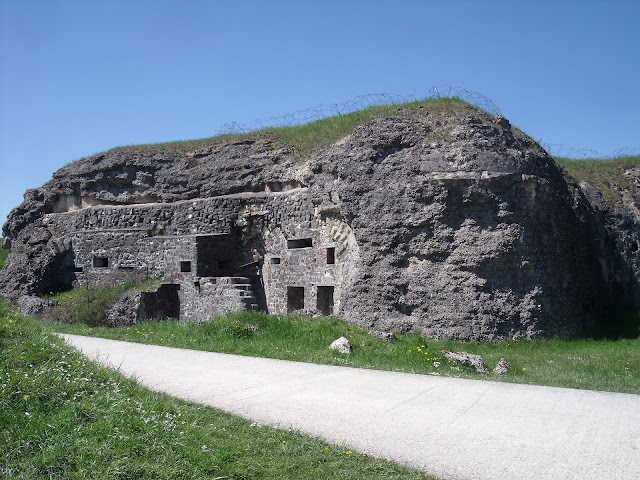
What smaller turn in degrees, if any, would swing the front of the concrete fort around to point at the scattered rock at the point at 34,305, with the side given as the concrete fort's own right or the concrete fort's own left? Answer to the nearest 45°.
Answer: approximately 90° to the concrete fort's own right

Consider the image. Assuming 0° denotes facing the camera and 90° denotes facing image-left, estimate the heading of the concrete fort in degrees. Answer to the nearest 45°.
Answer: approximately 0°

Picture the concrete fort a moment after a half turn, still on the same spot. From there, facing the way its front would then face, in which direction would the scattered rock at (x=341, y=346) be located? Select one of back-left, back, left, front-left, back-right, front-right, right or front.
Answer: back
